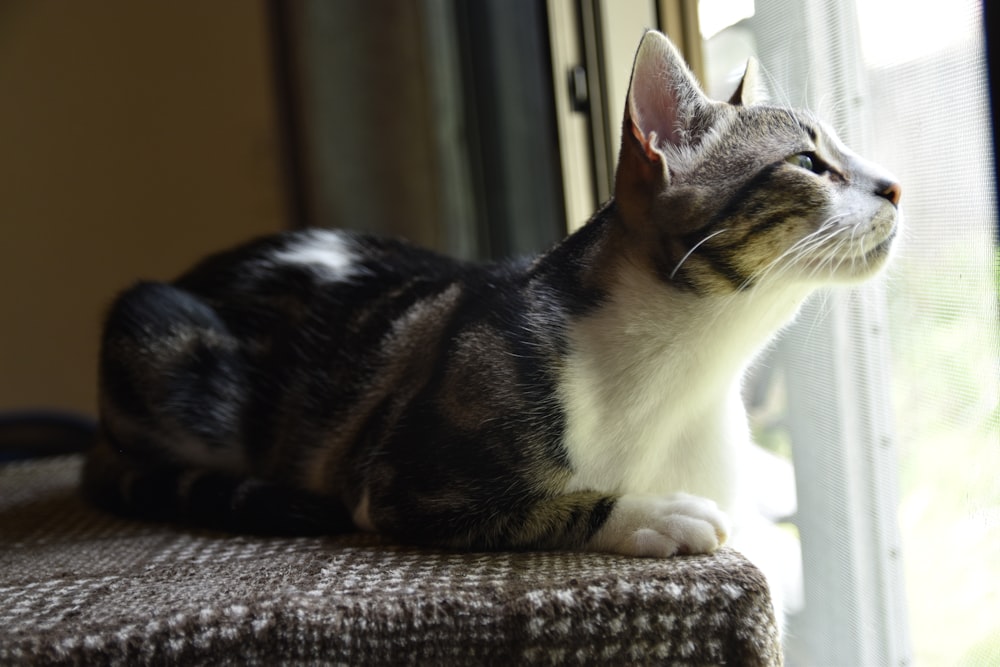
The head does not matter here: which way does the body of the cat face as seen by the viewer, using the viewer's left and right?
facing to the right of the viewer
